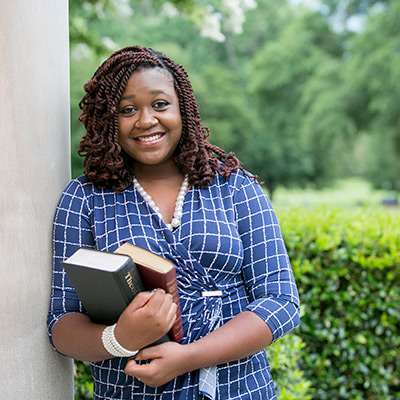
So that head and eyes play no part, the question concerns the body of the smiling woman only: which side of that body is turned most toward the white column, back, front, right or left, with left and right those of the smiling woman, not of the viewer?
right

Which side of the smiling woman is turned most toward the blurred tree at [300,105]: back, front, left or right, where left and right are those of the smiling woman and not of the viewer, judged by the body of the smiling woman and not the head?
back

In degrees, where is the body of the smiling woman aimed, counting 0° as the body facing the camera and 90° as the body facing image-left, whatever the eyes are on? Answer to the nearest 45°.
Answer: approximately 0°
